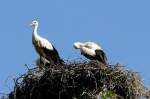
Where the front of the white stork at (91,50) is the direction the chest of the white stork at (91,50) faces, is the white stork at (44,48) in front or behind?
in front

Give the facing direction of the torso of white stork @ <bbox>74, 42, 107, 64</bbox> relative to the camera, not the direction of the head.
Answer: to the viewer's left
